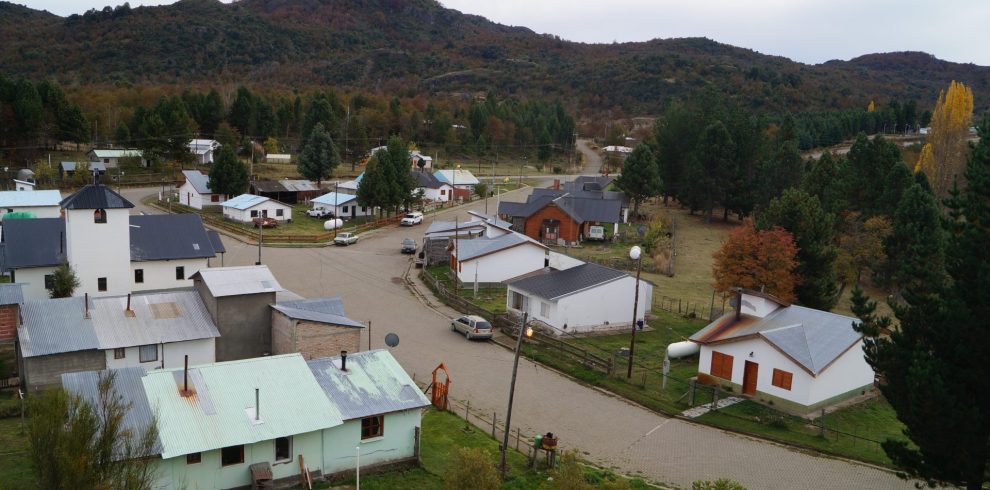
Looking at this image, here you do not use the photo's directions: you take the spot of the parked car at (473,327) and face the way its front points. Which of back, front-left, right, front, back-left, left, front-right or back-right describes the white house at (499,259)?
front-right

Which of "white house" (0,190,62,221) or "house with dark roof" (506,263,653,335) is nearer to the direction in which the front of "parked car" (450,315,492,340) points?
the white house

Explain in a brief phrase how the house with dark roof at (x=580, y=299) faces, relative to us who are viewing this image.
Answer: facing the viewer and to the left of the viewer

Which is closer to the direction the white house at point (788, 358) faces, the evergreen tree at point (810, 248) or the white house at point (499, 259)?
the white house

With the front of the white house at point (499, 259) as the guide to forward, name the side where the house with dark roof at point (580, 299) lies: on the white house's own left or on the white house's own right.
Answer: on the white house's own left

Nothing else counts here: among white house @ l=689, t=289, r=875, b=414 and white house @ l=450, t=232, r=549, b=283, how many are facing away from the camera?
0

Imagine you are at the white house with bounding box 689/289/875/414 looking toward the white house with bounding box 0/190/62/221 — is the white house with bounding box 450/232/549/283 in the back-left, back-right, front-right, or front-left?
front-right

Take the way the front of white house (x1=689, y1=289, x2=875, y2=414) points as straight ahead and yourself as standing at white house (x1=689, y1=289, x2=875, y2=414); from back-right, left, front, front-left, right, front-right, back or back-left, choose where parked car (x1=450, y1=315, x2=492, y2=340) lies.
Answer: front-right

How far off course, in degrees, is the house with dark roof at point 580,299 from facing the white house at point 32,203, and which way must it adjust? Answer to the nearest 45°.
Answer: approximately 45° to its right

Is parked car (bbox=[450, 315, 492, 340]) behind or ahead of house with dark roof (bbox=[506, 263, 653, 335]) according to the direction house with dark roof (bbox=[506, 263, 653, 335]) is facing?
ahead

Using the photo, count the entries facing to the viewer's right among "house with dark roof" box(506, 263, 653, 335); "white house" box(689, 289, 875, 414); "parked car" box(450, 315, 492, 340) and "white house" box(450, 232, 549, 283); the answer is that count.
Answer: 0

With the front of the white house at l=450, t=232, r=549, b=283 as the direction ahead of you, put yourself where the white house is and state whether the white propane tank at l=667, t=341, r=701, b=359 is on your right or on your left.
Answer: on your left

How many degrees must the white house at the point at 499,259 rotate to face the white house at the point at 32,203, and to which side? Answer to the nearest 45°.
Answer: approximately 45° to its right
